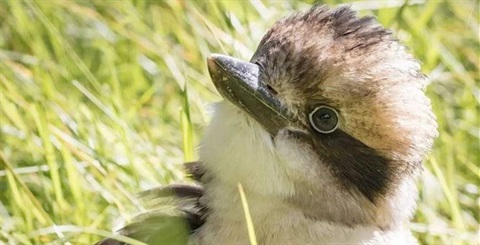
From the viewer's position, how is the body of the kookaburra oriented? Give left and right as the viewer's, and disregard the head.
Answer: facing the viewer and to the left of the viewer
